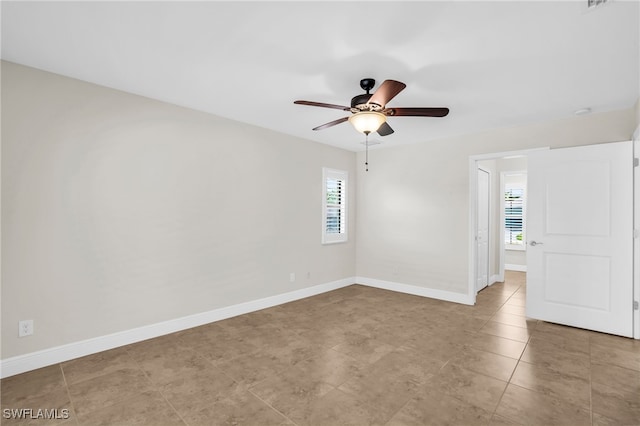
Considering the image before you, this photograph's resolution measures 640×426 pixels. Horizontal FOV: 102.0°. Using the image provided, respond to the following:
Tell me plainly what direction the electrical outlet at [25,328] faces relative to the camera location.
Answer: facing the viewer

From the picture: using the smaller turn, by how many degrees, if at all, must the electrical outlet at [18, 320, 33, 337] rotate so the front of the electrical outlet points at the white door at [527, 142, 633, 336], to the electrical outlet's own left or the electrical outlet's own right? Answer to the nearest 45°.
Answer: approximately 45° to the electrical outlet's own left

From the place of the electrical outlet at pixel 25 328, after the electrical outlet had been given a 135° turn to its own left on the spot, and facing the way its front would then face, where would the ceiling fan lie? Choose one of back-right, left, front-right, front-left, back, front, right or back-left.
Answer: right

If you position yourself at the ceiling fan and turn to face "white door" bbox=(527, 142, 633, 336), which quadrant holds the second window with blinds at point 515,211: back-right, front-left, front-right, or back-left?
front-left

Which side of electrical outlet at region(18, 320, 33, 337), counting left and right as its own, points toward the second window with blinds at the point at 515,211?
left

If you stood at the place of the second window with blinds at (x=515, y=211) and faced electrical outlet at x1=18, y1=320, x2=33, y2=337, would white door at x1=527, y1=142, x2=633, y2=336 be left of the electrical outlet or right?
left
